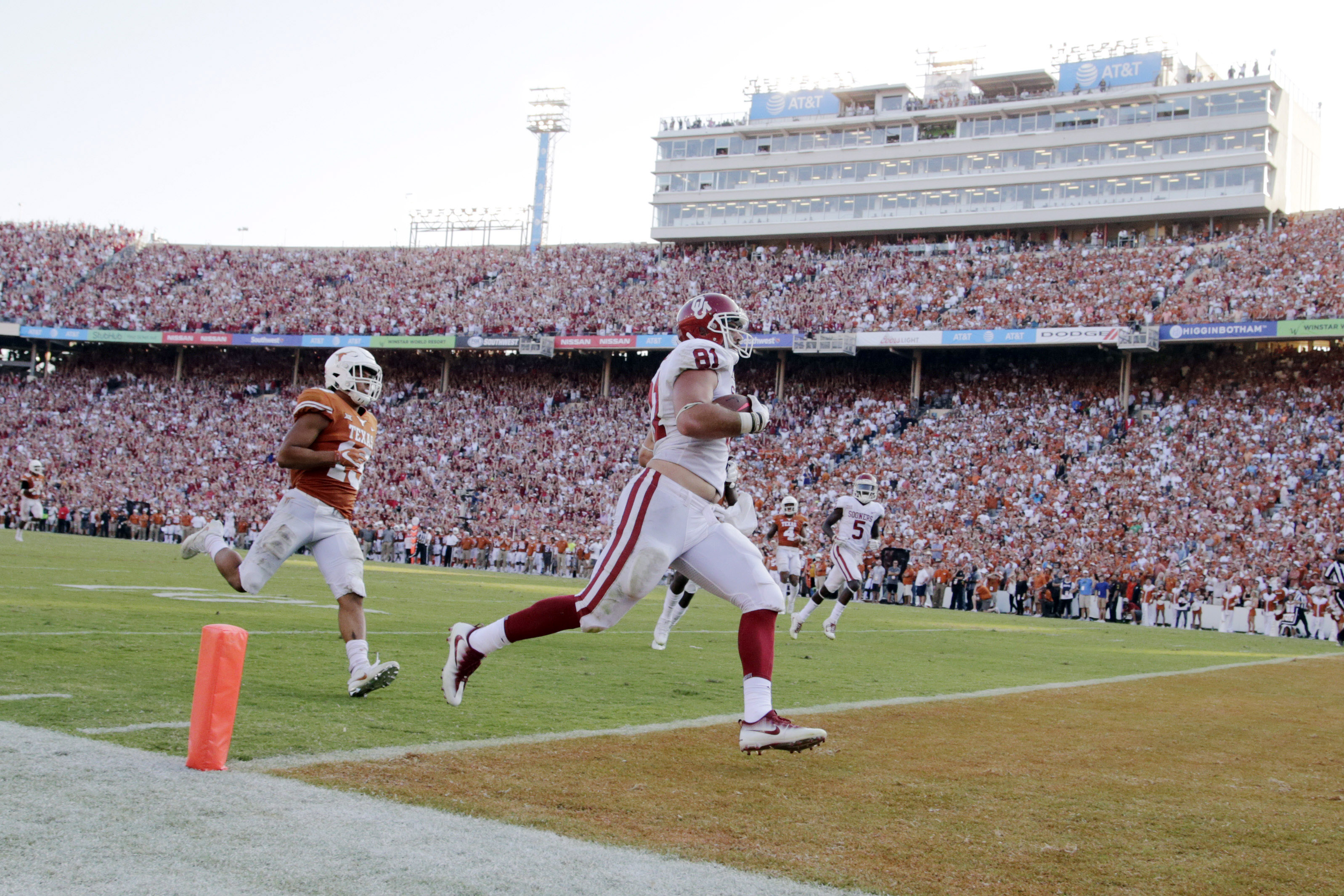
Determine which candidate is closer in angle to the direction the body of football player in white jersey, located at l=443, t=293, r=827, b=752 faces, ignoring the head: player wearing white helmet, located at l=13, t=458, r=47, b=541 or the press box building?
the press box building

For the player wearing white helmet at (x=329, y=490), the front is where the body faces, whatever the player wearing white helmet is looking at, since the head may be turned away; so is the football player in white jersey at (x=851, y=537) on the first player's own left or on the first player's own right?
on the first player's own left

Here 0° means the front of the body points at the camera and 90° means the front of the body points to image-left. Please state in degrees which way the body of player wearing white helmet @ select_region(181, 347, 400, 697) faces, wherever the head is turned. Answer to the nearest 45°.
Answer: approximately 315°

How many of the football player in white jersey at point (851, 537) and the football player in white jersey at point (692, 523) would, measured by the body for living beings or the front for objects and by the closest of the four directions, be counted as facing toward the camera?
1

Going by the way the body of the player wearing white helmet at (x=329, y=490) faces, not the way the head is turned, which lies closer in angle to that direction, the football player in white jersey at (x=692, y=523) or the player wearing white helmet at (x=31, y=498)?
the football player in white jersey

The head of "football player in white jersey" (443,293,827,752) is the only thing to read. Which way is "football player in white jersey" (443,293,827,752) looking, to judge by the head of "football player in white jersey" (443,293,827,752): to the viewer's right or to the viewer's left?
to the viewer's right

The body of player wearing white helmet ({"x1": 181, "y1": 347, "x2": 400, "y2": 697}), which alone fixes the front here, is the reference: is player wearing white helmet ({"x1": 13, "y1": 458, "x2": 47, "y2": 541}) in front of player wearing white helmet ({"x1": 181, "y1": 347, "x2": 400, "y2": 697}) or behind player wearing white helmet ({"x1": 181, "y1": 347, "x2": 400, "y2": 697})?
behind

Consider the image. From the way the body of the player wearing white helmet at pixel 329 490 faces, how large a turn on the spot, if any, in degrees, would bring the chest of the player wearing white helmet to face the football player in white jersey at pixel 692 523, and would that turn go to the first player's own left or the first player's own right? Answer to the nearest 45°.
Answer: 0° — they already face them

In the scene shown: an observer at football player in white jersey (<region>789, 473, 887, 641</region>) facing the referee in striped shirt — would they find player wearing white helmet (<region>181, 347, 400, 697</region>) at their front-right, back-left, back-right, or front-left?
back-right

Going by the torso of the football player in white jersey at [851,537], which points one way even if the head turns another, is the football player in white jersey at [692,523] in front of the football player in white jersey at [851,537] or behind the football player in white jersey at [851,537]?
in front

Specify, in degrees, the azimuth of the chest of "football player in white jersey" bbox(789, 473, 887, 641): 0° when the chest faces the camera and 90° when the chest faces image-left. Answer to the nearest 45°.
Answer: approximately 0°

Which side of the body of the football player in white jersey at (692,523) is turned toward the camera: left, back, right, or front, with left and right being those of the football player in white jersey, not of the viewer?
right
